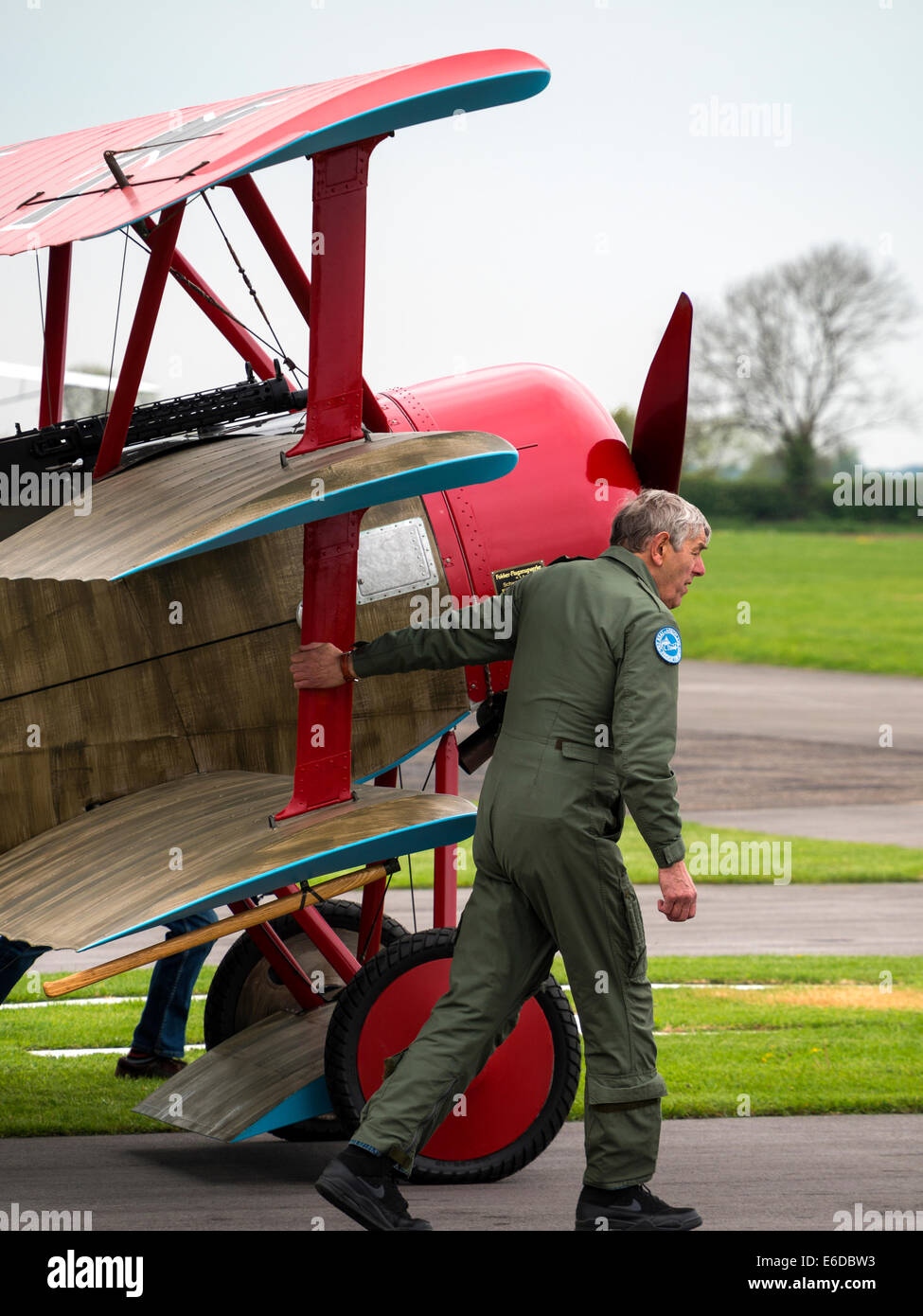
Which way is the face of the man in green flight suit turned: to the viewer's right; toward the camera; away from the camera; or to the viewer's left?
to the viewer's right

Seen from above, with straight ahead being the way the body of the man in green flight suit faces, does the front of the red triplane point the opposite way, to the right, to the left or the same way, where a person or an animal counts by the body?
the same way

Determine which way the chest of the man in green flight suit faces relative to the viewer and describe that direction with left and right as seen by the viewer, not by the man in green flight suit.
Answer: facing away from the viewer and to the right of the viewer

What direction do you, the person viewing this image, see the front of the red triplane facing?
facing away from the viewer and to the right of the viewer
